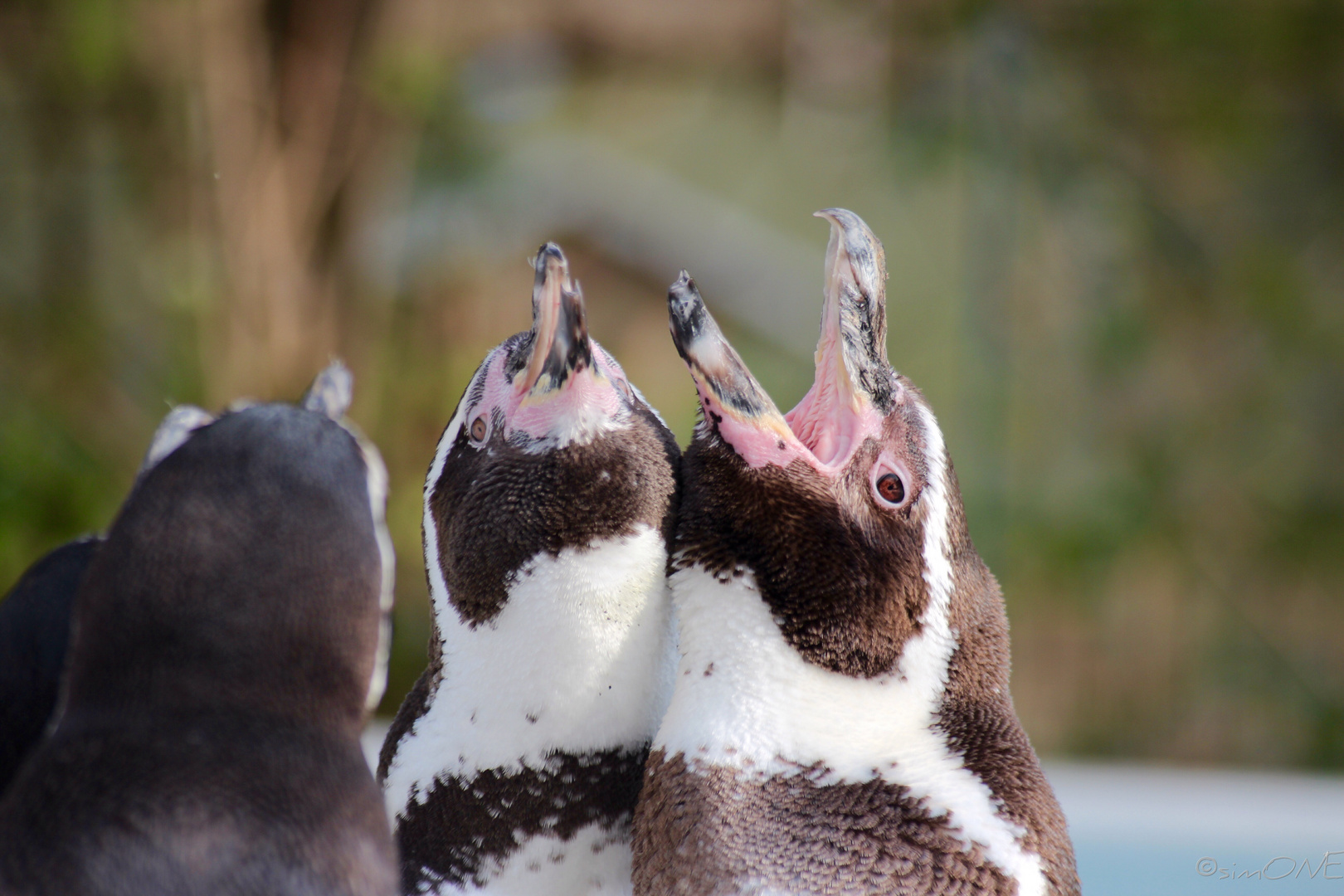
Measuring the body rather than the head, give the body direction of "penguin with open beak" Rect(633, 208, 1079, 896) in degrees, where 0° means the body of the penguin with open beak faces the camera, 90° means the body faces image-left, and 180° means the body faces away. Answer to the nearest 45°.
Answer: approximately 45°
